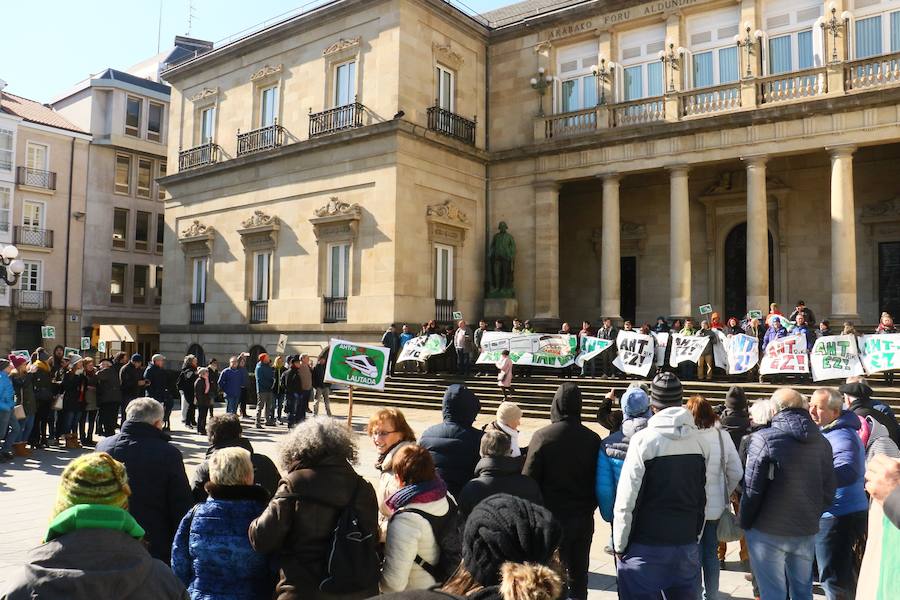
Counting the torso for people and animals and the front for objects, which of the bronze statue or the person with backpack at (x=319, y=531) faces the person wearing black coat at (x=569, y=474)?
the bronze statue

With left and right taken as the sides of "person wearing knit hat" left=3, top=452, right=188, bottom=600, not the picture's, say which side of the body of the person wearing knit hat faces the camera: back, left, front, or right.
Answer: back

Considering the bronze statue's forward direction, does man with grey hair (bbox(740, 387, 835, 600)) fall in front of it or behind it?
in front

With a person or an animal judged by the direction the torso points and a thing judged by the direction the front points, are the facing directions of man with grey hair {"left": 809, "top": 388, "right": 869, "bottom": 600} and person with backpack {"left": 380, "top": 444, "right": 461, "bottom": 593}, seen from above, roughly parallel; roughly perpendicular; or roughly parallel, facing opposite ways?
roughly parallel

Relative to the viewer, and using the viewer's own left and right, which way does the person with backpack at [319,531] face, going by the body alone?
facing away from the viewer and to the left of the viewer

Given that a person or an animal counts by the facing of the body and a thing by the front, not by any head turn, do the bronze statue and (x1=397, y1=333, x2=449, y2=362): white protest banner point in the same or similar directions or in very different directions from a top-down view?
same or similar directions

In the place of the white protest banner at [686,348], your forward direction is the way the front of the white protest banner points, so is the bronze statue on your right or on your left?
on your right

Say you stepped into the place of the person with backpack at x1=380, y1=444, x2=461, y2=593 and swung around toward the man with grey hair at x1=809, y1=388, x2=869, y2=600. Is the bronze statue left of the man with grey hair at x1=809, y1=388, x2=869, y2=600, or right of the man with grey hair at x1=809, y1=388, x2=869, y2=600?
left

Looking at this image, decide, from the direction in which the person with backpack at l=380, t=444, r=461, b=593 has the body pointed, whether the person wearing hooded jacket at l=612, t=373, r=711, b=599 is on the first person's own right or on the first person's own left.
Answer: on the first person's own right

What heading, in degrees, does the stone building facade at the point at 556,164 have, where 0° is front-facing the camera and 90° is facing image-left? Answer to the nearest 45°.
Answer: approximately 45°

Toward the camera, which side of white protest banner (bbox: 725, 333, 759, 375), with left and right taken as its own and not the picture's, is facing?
front

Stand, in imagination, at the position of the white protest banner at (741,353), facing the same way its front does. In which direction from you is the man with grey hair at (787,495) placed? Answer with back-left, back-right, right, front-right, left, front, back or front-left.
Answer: front

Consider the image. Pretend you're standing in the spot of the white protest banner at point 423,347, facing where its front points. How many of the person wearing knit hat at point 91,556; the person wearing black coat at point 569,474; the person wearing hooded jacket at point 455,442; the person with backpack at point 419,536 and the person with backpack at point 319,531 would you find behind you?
0

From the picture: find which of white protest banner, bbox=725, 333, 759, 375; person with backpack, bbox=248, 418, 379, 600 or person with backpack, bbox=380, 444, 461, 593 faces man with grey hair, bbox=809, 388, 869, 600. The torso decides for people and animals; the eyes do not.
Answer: the white protest banner

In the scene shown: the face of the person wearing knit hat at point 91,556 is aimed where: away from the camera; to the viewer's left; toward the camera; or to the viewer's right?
away from the camera

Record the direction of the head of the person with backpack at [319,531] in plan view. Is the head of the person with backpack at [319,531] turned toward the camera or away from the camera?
away from the camera

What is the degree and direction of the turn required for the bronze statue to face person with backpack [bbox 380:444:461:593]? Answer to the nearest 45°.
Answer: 0° — it already faces them

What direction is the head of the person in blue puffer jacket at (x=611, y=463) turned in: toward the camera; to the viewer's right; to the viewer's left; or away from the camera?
away from the camera

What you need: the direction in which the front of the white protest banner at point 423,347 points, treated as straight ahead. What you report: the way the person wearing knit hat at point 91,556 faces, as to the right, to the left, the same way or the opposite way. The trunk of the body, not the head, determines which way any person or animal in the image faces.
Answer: the opposite way

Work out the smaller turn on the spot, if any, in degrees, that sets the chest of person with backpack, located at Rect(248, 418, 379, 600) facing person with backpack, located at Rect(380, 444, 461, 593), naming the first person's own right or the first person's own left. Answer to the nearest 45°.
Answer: approximately 135° to the first person's own right

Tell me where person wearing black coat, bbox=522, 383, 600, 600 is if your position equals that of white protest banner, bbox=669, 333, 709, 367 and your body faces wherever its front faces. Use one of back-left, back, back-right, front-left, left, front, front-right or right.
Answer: front
